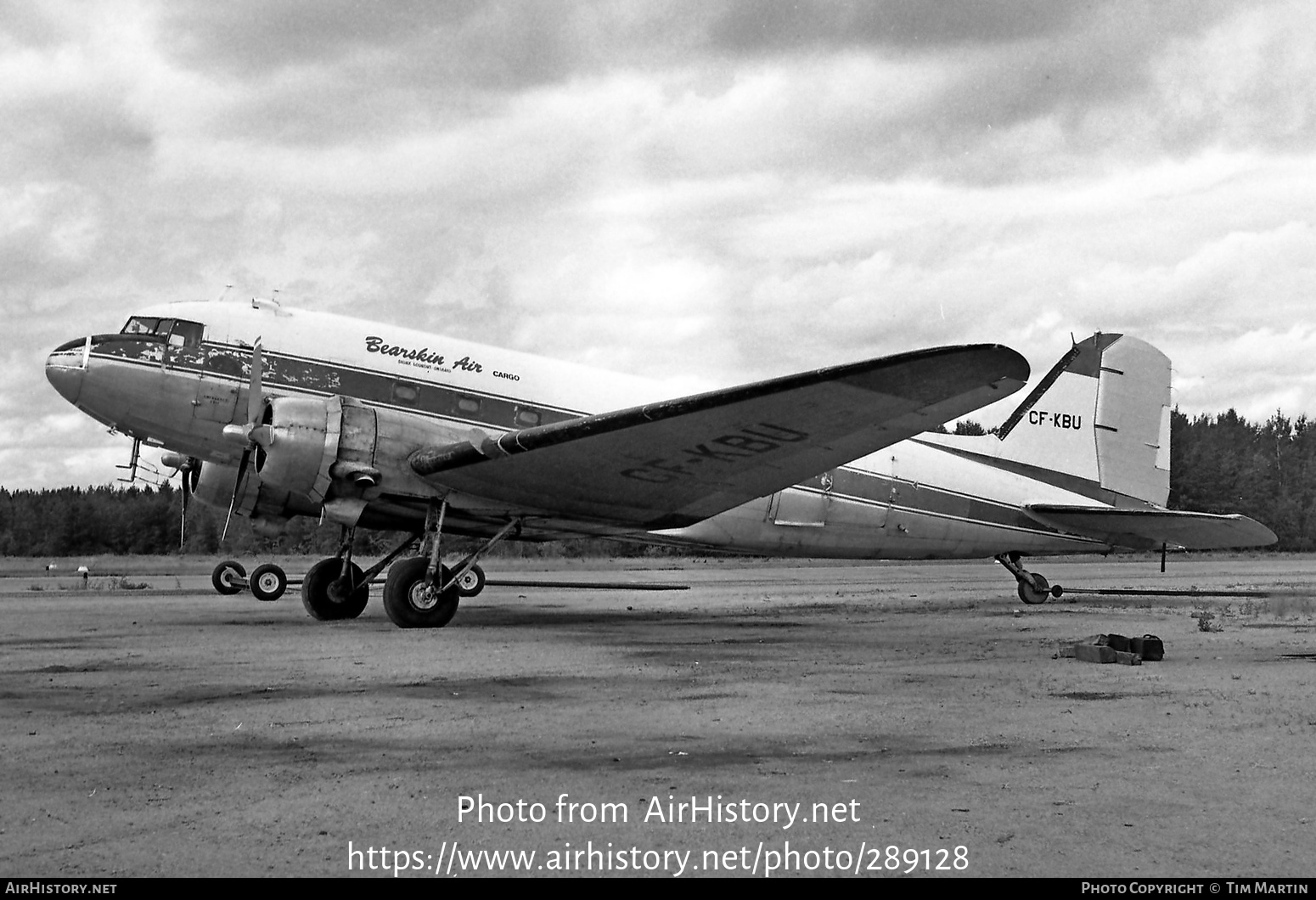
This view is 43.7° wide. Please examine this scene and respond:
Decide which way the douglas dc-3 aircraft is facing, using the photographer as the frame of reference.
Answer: facing the viewer and to the left of the viewer

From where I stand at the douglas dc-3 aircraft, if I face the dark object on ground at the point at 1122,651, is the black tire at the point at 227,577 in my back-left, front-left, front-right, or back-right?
back-right

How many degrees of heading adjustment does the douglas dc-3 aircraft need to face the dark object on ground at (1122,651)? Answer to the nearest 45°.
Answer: approximately 90° to its left
